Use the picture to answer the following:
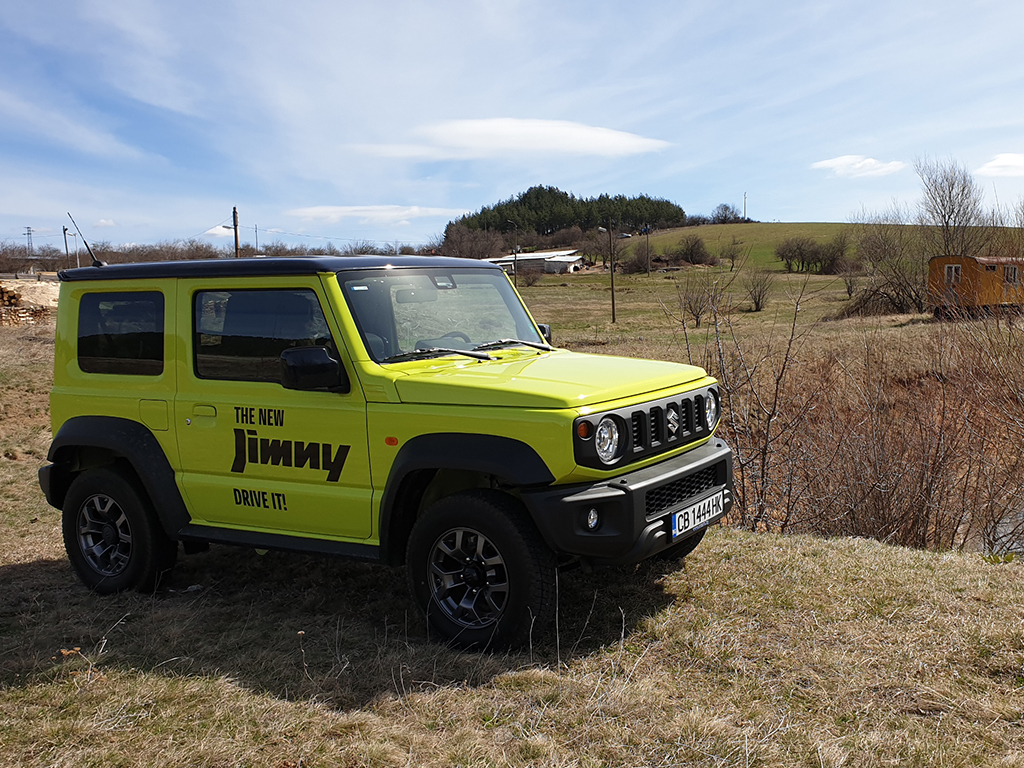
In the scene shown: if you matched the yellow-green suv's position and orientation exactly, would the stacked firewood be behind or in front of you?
behind

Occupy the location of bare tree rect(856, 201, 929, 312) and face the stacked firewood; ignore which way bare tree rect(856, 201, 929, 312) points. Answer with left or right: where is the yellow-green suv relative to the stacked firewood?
left

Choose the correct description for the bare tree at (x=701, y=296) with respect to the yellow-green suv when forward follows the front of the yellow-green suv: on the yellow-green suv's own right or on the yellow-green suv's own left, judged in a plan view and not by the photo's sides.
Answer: on the yellow-green suv's own left

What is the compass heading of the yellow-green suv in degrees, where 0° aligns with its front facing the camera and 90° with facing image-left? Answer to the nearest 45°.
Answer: approximately 315°

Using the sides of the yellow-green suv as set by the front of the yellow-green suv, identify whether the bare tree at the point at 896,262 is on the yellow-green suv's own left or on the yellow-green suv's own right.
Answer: on the yellow-green suv's own left

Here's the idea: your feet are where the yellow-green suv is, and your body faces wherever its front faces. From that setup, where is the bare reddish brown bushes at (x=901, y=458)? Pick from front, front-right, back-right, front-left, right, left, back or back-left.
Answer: left
